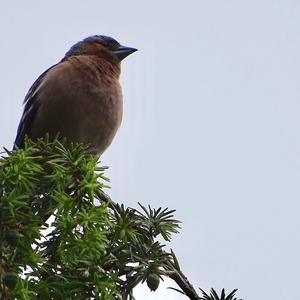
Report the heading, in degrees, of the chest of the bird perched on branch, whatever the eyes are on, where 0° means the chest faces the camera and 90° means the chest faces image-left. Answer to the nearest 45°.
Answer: approximately 315°
